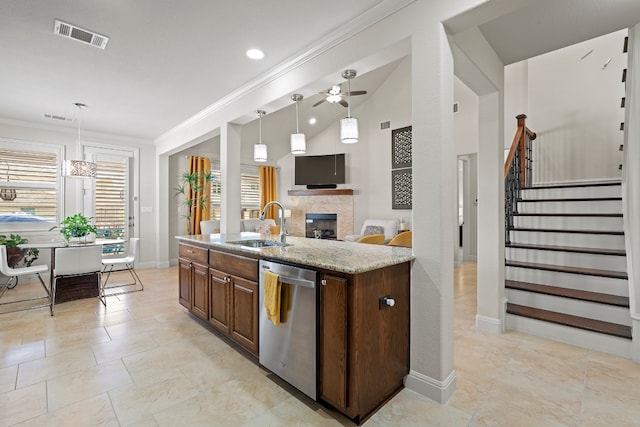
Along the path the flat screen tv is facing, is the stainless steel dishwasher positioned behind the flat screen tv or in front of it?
in front

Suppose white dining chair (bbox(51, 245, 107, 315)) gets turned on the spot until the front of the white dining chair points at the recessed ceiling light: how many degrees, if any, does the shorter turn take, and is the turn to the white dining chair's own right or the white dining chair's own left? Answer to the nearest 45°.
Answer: approximately 135° to the white dining chair's own right

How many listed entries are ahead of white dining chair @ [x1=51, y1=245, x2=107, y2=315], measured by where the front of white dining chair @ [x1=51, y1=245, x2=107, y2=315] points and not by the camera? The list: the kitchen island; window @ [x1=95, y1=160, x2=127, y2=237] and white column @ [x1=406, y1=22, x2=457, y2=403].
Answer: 1

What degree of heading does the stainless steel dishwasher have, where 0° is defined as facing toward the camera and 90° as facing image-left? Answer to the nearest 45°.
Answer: approximately 45°

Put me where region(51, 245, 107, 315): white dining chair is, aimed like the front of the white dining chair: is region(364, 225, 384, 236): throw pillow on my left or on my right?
on my right

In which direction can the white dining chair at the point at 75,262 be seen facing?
away from the camera

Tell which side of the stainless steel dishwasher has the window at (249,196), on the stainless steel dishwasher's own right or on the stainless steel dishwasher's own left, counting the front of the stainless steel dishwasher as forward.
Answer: on the stainless steel dishwasher's own right

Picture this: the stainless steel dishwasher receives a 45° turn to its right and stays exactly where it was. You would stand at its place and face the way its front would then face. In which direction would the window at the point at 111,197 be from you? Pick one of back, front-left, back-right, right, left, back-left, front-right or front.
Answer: front-right

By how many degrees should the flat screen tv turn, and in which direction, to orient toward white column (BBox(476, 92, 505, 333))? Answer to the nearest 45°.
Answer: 0° — it already faces it

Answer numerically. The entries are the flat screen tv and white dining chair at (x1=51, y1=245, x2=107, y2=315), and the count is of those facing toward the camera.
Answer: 1

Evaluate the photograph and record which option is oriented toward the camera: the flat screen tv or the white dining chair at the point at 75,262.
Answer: the flat screen tv

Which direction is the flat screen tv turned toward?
toward the camera

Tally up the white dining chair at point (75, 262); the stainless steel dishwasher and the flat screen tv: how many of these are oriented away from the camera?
1

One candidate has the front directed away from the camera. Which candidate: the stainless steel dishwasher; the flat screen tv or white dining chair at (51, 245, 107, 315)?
the white dining chair

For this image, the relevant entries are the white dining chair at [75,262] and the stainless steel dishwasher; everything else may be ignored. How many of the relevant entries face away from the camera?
1

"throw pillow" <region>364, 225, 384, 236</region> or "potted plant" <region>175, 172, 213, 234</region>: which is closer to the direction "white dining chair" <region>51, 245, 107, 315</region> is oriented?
the potted plant

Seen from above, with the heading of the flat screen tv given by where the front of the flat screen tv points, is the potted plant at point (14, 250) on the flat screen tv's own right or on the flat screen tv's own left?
on the flat screen tv's own right

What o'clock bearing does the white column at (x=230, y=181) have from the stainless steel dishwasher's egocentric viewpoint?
The white column is roughly at 4 o'clock from the stainless steel dishwasher.
